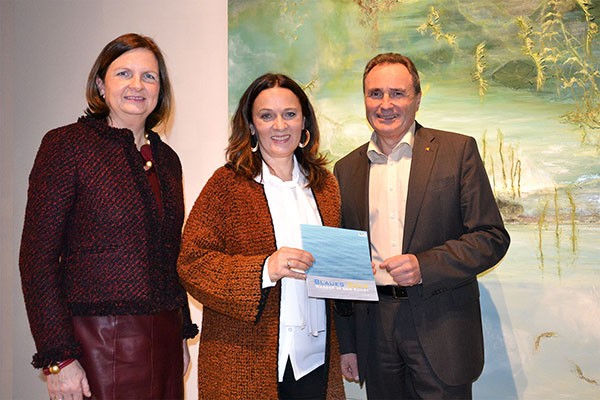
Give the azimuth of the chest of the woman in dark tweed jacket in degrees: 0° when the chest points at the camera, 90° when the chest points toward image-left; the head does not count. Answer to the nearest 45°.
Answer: approximately 315°

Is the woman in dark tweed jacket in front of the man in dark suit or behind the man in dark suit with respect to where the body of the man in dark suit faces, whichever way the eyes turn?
in front

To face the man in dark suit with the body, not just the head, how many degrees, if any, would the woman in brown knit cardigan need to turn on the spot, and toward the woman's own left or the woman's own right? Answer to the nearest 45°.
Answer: approximately 90° to the woman's own left

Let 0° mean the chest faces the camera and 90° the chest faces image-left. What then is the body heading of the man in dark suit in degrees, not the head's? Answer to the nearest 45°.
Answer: approximately 45°

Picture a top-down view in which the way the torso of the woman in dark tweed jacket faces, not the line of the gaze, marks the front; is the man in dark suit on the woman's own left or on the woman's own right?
on the woman's own left
